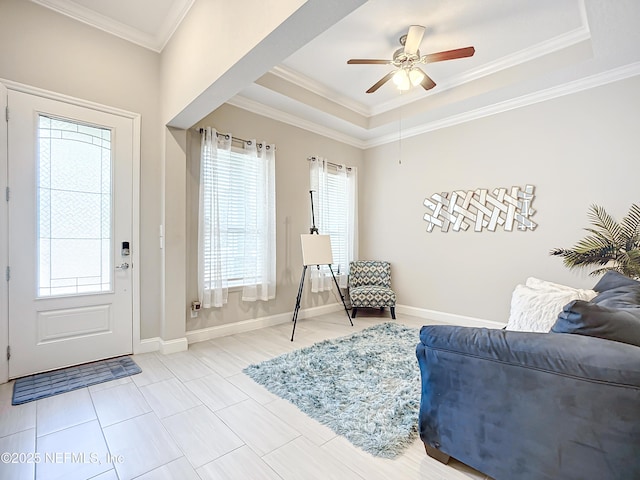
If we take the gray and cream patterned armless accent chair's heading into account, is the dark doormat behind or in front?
in front

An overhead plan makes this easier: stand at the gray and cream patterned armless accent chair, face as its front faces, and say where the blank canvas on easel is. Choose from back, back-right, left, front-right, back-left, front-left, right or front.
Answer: front-right

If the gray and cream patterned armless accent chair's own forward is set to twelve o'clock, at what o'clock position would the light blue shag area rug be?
The light blue shag area rug is roughly at 12 o'clock from the gray and cream patterned armless accent chair.

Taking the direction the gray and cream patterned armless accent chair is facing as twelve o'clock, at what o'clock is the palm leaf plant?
The palm leaf plant is roughly at 10 o'clock from the gray and cream patterned armless accent chair.

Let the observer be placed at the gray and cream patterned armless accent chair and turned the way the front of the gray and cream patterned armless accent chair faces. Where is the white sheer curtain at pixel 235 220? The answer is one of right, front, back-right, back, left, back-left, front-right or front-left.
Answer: front-right

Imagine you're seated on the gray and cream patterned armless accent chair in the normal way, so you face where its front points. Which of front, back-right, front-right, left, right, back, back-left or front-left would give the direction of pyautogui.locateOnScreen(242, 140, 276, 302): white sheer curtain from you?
front-right

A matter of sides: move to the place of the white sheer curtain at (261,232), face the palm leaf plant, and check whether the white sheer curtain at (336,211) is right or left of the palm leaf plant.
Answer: left

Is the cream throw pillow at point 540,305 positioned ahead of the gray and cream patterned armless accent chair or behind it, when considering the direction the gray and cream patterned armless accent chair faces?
ahead

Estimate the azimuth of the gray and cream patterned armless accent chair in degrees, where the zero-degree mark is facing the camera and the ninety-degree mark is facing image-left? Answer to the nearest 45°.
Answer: approximately 0°

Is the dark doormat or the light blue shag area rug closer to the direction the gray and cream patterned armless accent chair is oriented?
the light blue shag area rug
